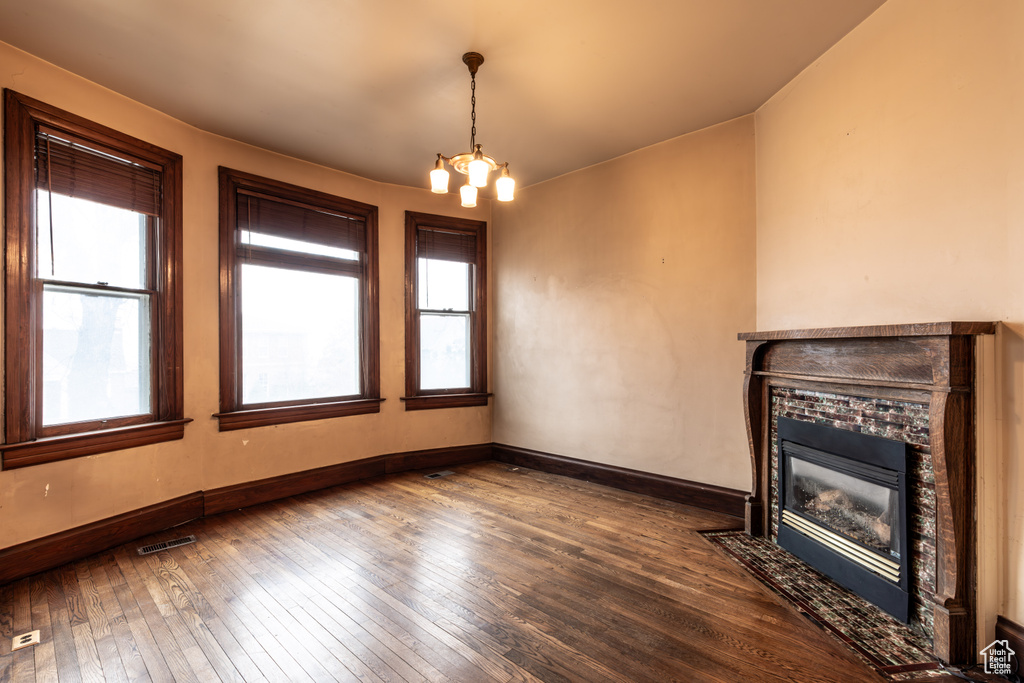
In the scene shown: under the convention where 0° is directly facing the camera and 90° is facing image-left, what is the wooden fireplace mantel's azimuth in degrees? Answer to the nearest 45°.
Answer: approximately 45°

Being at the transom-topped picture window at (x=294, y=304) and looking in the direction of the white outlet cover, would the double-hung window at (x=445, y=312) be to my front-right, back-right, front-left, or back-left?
back-left

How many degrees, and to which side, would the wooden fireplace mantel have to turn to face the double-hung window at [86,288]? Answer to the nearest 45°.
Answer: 0° — it already faces it

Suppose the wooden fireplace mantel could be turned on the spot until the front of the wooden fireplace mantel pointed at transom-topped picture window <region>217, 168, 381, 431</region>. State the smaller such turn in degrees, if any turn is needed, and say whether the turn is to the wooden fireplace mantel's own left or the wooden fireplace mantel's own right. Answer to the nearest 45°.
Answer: approximately 45° to the wooden fireplace mantel's own right

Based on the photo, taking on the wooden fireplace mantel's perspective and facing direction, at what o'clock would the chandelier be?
The chandelier is roughly at 1 o'clock from the wooden fireplace mantel.

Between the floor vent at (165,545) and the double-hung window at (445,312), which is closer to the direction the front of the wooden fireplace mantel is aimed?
the floor vent

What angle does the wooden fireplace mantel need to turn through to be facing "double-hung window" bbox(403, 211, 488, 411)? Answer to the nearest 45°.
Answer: approximately 45° to its right

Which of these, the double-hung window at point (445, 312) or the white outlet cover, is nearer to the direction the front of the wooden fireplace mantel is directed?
the white outlet cover
